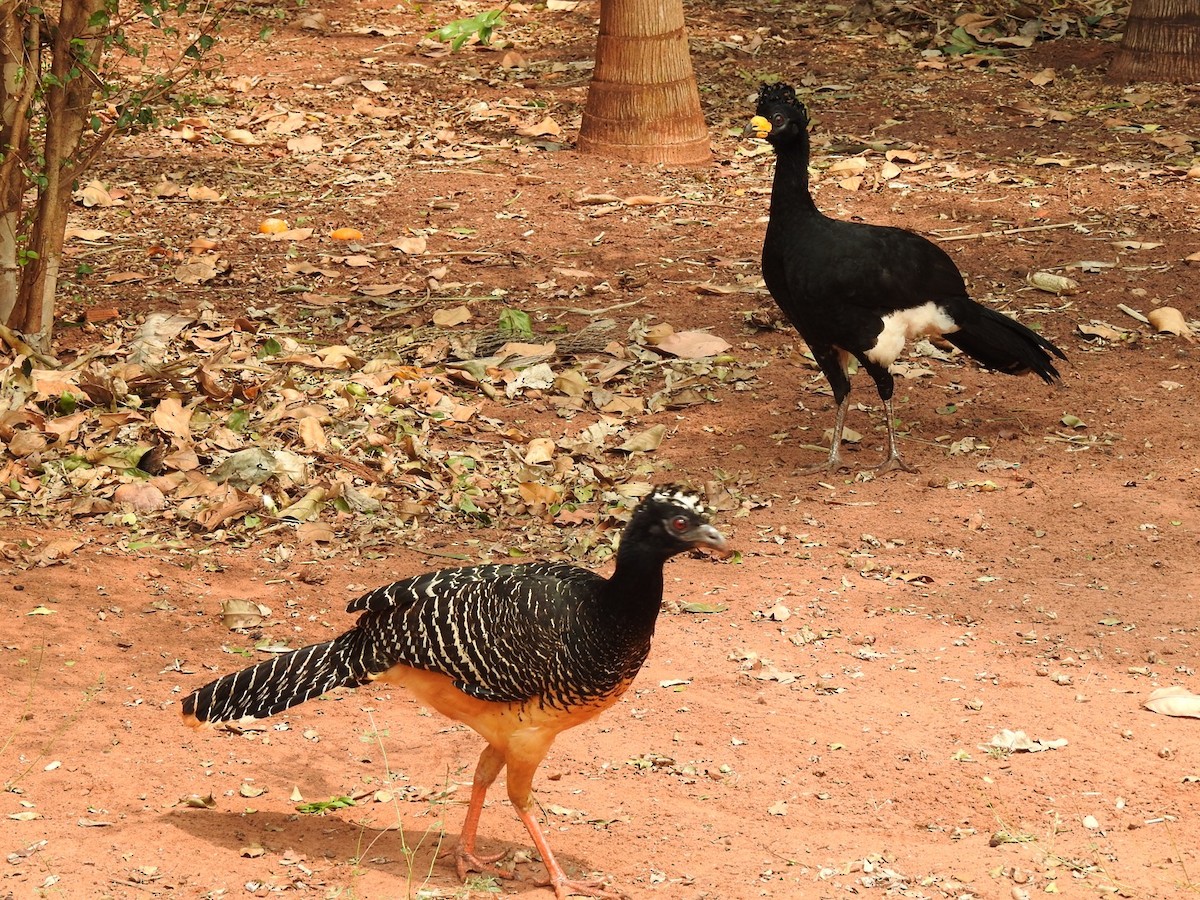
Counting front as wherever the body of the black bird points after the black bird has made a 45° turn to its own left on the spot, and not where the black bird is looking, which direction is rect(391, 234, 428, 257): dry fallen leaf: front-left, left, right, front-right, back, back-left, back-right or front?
right

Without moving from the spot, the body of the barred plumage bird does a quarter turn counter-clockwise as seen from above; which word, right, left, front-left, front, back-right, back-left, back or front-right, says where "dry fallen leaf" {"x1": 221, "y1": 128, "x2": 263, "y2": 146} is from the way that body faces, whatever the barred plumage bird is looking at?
front

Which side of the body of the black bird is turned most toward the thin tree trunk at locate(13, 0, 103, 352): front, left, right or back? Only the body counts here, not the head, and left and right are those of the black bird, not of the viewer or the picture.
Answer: front

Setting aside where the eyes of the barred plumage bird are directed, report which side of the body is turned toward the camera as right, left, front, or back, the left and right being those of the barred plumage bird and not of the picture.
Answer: right

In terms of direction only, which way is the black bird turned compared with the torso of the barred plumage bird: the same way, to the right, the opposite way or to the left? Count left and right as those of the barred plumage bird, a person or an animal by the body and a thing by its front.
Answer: the opposite way

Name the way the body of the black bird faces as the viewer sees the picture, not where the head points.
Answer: to the viewer's left

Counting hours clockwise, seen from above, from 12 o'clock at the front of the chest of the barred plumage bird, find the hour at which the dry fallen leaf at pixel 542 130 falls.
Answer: The dry fallen leaf is roughly at 9 o'clock from the barred plumage bird.

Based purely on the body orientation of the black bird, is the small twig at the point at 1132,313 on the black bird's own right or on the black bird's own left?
on the black bird's own right

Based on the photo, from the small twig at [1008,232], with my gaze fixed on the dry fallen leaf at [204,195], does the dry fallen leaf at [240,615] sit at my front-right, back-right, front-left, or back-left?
front-left
